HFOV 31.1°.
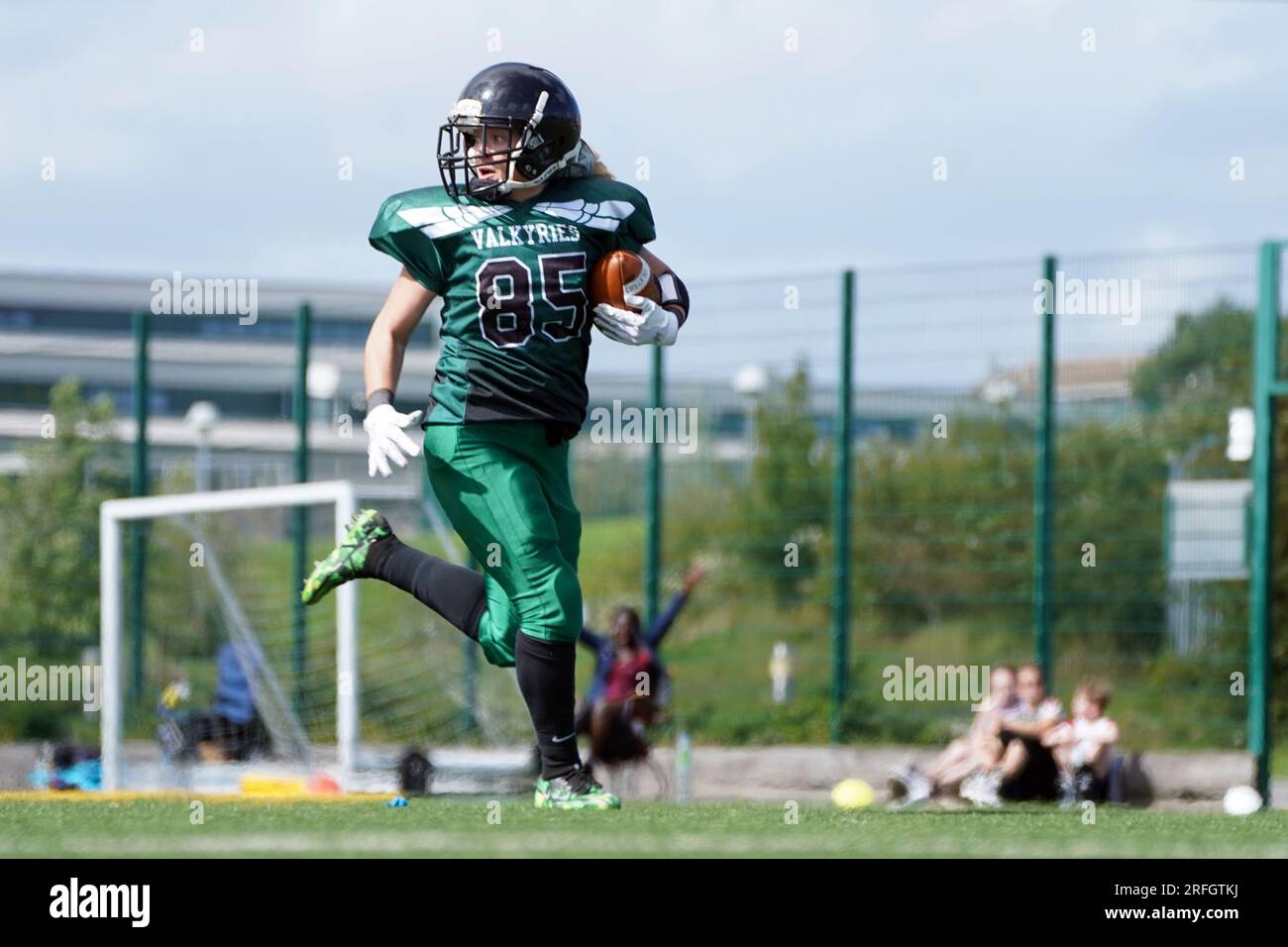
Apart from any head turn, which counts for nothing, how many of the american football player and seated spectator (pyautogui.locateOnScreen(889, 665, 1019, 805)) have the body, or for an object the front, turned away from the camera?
0

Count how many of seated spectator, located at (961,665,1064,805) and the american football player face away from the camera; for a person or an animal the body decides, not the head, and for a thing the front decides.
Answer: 0

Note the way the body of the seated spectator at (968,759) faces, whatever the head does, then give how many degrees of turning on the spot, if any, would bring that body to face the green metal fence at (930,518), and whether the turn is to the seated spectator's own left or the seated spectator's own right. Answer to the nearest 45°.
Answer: approximately 135° to the seated spectator's own right

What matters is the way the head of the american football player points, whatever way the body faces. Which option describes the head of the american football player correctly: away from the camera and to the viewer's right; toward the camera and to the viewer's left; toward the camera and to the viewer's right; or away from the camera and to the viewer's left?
toward the camera and to the viewer's left

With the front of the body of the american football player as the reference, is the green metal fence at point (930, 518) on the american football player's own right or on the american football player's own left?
on the american football player's own left

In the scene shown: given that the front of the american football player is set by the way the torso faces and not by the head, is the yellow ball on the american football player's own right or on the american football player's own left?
on the american football player's own left

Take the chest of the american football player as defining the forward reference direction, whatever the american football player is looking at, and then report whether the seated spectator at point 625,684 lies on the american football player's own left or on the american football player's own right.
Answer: on the american football player's own left

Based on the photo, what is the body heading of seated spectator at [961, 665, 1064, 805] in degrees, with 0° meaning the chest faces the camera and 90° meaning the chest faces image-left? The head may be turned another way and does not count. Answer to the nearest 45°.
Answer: approximately 45°

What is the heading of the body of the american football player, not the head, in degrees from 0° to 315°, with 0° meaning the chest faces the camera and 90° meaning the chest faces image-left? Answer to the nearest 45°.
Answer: approximately 315°
